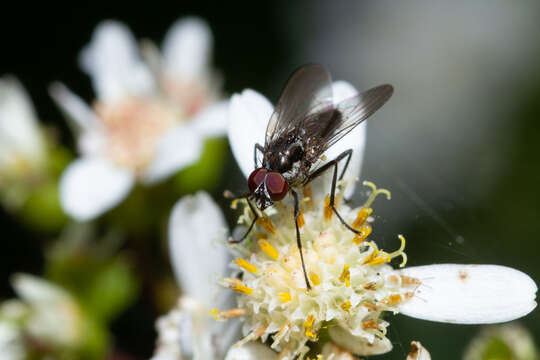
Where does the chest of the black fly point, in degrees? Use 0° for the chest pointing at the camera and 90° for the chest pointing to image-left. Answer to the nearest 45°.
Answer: approximately 45°

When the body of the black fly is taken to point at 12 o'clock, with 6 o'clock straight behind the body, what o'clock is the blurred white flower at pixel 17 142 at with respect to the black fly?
The blurred white flower is roughly at 3 o'clock from the black fly.

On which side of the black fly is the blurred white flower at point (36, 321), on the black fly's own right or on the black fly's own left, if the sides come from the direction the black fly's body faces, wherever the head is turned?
on the black fly's own right

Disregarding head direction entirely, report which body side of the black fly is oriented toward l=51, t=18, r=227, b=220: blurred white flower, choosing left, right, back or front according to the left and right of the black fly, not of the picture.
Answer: right
